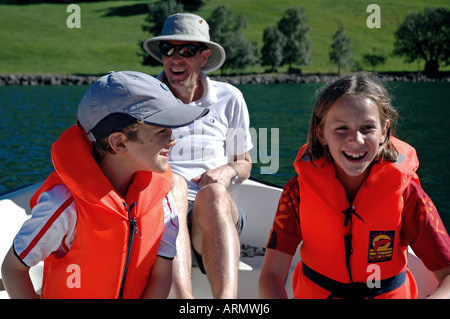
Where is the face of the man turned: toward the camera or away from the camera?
toward the camera

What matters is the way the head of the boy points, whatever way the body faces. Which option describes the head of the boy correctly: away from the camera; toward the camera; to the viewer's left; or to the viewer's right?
to the viewer's right

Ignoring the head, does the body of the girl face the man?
no

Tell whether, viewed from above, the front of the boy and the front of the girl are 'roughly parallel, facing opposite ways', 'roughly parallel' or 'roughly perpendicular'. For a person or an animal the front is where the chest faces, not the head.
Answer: roughly perpendicular

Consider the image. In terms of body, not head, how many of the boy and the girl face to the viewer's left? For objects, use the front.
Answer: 0

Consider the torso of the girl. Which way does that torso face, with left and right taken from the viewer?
facing the viewer

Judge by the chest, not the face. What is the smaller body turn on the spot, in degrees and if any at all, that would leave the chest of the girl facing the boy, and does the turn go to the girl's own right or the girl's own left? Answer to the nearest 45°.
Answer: approximately 45° to the girl's own right

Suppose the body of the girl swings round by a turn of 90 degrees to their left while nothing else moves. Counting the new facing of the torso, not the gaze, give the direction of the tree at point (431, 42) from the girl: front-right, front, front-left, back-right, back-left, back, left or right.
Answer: left

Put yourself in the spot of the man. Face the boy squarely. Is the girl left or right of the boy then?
left

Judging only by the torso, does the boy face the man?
no

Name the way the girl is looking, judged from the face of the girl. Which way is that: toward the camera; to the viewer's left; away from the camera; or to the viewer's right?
toward the camera

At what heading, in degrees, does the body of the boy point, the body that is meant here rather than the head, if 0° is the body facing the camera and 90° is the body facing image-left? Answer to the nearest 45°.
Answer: approximately 315°
